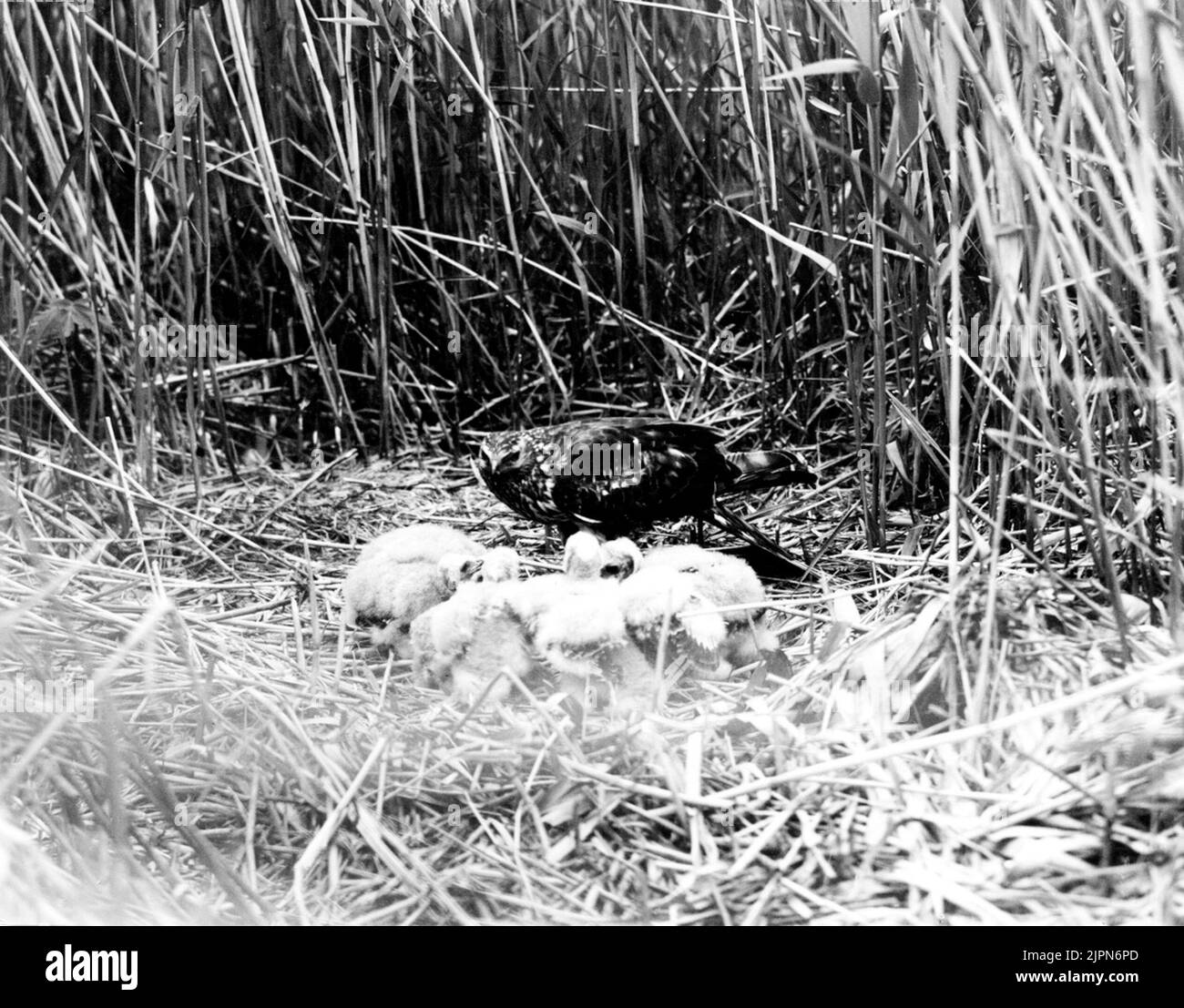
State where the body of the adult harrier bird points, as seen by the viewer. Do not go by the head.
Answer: to the viewer's left

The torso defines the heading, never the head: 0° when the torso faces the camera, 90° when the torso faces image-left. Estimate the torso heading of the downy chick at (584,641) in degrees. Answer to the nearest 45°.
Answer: approximately 180°

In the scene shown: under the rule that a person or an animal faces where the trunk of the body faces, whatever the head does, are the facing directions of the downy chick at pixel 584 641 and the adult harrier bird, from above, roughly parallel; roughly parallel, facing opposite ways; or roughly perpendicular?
roughly perpendicular

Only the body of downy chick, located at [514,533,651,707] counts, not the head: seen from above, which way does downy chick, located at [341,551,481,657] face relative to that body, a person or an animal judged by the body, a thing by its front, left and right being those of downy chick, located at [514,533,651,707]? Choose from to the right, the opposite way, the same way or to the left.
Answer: to the right

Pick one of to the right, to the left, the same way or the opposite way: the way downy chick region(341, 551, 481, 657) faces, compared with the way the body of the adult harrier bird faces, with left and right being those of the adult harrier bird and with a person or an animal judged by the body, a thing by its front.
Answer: the opposite way

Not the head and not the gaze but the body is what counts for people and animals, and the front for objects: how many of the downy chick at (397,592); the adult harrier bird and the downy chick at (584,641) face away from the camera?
1

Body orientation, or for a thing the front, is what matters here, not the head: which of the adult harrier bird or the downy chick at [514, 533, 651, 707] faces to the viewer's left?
the adult harrier bird

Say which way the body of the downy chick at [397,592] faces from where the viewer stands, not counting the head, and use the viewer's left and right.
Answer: facing to the right of the viewer
